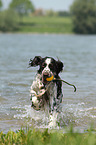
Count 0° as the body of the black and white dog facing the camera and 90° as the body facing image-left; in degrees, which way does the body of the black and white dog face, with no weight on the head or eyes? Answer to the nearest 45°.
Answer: approximately 0°
